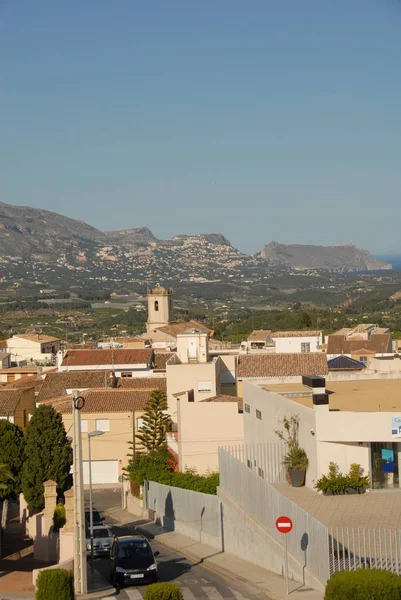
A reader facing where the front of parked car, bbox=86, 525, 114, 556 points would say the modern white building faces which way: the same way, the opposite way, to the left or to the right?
the same way

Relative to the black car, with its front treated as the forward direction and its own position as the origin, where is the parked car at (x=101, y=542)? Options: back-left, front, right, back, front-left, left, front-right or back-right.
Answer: back

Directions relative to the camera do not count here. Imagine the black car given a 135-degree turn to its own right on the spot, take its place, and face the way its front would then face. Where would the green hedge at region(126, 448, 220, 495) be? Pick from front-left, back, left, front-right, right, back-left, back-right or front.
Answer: front-right

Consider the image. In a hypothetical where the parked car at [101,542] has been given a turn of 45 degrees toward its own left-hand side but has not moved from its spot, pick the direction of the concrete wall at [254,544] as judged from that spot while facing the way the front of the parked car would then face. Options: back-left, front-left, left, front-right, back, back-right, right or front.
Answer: front

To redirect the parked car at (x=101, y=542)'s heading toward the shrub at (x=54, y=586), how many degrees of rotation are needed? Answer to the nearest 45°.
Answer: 0° — it already faces it

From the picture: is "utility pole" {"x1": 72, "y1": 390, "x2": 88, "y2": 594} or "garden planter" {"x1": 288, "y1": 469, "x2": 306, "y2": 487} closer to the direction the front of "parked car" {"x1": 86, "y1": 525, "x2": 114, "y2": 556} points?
the utility pole

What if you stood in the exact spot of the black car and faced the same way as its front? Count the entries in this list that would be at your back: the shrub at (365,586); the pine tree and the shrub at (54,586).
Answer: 1

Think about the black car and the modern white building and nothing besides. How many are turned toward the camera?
2

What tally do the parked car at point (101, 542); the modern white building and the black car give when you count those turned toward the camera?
3

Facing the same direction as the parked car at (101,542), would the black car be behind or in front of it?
in front

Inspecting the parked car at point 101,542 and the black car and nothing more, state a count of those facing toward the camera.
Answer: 2

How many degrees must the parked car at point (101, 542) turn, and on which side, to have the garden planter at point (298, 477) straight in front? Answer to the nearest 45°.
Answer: approximately 45° to its left

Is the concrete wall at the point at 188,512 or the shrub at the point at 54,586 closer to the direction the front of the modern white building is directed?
the shrub

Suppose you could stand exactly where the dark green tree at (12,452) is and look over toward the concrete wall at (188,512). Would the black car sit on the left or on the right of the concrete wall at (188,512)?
right

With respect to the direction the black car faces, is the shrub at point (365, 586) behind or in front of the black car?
in front

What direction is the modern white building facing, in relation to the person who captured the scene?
facing the viewer

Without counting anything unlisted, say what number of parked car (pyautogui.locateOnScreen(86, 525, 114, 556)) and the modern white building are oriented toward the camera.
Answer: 2

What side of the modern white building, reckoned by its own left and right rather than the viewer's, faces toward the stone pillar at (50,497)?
right

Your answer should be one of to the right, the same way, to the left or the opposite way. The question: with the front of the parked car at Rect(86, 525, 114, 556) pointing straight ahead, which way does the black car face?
the same way

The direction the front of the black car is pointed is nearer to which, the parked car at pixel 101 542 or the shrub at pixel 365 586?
the shrub
